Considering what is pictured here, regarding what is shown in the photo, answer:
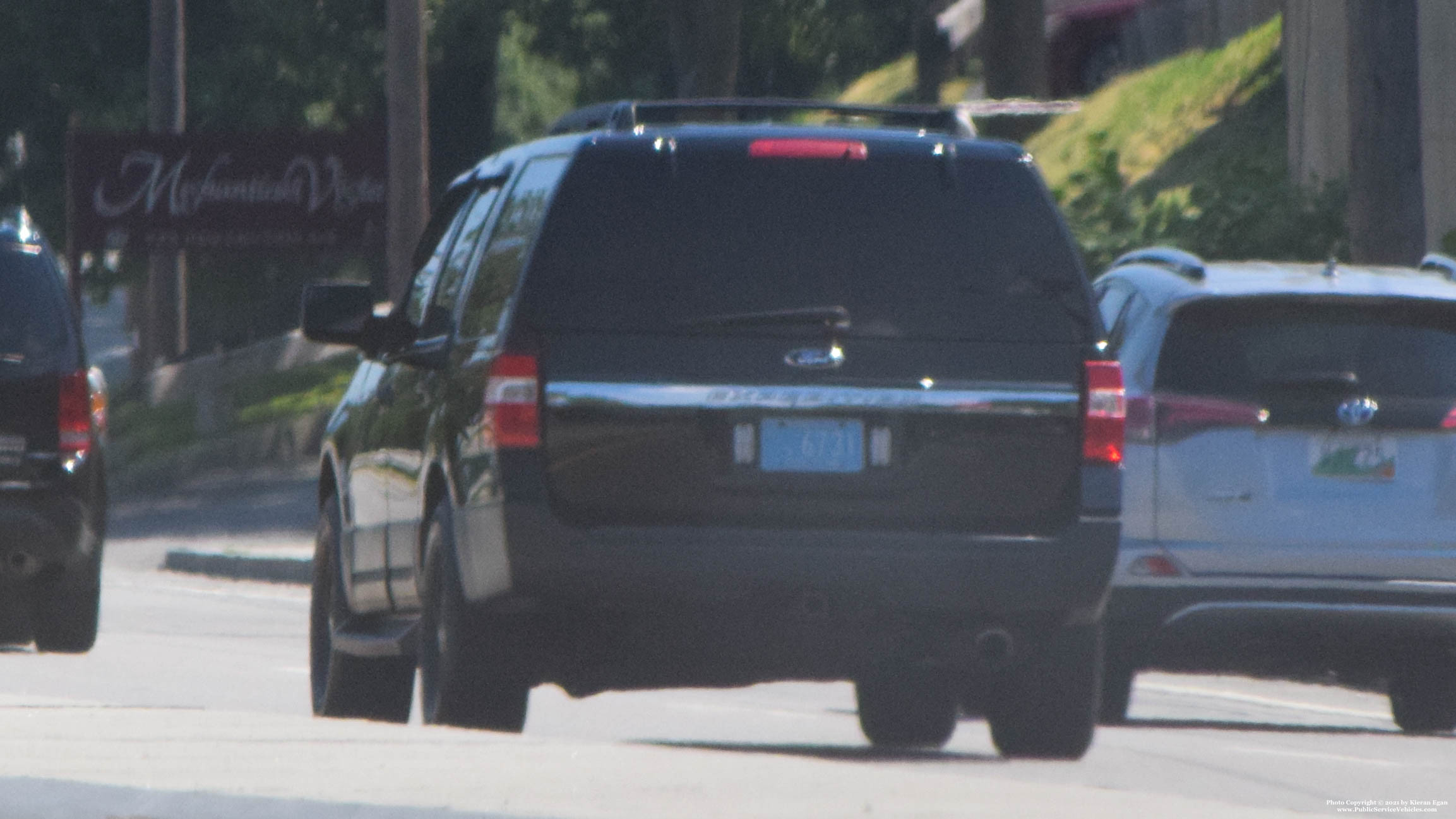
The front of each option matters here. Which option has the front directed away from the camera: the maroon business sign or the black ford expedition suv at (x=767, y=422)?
the black ford expedition suv

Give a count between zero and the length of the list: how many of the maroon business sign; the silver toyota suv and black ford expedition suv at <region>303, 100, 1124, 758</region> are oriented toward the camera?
1

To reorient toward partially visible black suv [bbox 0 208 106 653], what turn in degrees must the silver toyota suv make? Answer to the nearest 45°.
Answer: approximately 90° to its left

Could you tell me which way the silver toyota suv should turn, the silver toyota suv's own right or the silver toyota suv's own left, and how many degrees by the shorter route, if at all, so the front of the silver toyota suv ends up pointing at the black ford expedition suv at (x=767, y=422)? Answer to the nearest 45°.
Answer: approximately 135° to the silver toyota suv's own left

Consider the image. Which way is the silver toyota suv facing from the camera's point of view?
away from the camera

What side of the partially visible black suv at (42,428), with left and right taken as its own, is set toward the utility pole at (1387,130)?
right

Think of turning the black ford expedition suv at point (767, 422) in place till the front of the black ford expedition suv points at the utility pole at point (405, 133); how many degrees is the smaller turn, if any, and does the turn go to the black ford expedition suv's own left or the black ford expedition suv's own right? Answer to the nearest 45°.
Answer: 0° — it already faces it

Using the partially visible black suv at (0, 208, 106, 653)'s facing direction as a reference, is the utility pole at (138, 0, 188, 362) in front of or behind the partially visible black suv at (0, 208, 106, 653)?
in front

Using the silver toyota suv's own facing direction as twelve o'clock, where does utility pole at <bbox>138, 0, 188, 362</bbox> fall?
The utility pole is roughly at 11 o'clock from the silver toyota suv.

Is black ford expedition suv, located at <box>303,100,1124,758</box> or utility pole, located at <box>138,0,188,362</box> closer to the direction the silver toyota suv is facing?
the utility pole

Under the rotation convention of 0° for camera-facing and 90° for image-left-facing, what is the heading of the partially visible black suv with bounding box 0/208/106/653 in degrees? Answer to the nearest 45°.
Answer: approximately 180°

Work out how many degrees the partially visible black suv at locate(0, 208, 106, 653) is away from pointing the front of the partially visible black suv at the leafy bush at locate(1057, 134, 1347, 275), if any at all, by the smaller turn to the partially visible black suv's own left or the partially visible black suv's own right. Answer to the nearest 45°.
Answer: approximately 45° to the partially visible black suv's own right

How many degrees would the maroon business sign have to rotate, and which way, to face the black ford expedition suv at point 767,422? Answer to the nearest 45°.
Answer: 0° — it already faces it
